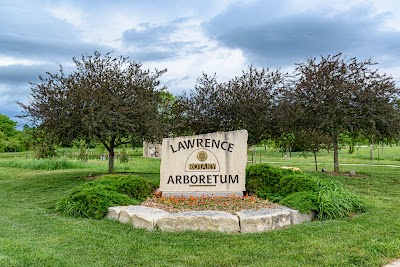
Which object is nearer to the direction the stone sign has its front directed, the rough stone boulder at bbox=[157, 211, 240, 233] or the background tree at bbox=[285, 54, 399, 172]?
the rough stone boulder

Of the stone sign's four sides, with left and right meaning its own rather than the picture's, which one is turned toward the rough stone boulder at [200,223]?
front

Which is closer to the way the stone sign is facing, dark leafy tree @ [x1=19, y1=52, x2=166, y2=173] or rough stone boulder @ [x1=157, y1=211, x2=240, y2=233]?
the rough stone boulder

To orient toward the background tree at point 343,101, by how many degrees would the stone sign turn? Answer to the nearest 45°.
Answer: approximately 135° to its left

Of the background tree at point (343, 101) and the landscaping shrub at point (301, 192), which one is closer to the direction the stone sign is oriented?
the landscaping shrub

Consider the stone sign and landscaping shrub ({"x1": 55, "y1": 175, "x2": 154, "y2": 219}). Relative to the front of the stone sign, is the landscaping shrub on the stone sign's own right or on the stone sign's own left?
on the stone sign's own right

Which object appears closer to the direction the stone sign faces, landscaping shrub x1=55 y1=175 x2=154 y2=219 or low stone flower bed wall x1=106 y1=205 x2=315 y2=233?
the low stone flower bed wall

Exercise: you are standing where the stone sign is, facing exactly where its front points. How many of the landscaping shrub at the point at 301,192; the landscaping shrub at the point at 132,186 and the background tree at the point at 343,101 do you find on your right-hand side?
1

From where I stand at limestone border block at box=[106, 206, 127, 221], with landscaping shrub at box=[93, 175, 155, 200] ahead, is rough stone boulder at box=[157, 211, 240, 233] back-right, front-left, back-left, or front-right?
back-right

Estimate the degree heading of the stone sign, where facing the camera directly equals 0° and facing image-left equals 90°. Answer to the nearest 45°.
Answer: approximately 0°

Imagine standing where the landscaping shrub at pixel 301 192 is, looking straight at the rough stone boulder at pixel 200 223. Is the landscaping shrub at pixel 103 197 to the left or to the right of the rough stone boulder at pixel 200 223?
right

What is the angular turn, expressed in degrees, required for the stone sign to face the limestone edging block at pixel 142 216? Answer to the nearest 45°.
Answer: approximately 45° to its right

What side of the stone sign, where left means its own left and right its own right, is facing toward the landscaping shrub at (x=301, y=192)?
left

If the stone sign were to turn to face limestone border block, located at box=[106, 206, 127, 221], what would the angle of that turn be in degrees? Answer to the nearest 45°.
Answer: approximately 45° to its right

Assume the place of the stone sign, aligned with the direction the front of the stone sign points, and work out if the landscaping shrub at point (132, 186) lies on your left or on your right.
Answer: on your right
